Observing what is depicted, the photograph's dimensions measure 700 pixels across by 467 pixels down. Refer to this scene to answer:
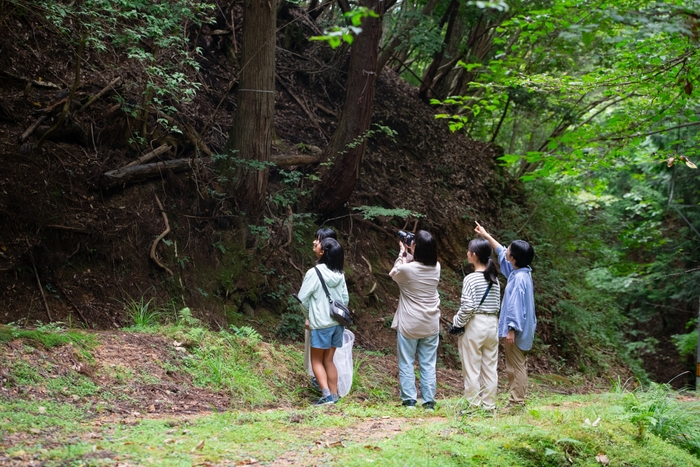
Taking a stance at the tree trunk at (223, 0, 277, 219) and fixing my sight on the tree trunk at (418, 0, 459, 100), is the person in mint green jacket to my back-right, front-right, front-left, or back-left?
back-right

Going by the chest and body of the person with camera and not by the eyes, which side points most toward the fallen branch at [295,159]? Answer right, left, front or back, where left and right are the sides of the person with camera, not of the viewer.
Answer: front

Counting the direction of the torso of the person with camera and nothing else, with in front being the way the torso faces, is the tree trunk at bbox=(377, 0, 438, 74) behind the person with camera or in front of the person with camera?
in front

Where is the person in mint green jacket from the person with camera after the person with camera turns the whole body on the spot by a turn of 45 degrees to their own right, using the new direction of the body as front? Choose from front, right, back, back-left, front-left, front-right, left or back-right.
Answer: left

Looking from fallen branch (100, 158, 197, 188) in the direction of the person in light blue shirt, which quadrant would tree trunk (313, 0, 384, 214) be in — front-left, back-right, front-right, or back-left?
front-left

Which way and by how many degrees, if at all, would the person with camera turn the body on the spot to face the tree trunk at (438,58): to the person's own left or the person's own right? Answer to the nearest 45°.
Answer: approximately 45° to the person's own right

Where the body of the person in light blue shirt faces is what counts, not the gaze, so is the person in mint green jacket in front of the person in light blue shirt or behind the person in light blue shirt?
in front

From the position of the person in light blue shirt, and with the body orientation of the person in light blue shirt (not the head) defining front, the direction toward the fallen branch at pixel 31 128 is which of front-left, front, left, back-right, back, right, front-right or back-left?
front

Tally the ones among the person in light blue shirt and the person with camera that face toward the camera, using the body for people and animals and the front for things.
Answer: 0

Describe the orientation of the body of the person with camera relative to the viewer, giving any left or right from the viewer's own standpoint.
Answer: facing away from the viewer and to the left of the viewer
